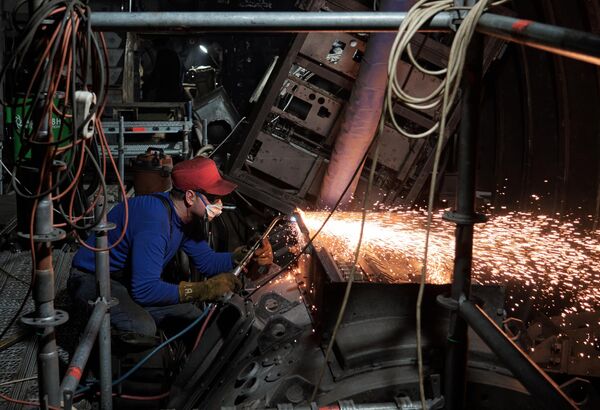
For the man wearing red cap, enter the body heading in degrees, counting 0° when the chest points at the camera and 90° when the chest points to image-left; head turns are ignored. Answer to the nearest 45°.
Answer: approximately 270°

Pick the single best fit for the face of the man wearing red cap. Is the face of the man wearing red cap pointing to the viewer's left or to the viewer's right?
to the viewer's right

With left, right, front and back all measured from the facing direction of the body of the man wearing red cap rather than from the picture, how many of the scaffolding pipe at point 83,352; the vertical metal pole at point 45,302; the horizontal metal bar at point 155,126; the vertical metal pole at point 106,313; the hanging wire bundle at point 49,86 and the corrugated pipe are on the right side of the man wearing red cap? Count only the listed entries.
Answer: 4

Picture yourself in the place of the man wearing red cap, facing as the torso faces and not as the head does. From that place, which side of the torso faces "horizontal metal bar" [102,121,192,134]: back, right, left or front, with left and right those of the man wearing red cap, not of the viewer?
left

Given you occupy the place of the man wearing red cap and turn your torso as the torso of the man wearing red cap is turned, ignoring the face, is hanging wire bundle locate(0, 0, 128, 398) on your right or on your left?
on your right

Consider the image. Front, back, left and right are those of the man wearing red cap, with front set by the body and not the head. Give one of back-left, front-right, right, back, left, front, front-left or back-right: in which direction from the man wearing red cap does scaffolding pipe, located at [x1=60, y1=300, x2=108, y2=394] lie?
right

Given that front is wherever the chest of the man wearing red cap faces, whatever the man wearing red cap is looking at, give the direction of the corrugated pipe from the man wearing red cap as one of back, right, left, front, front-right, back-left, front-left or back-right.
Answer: front-left

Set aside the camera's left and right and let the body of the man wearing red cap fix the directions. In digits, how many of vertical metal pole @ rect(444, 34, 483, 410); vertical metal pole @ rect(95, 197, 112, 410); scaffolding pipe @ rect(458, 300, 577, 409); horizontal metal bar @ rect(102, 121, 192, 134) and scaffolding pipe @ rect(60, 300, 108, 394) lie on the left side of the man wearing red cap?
1

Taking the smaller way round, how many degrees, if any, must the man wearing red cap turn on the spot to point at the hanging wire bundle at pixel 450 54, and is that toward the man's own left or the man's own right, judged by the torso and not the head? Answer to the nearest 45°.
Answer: approximately 45° to the man's own right
